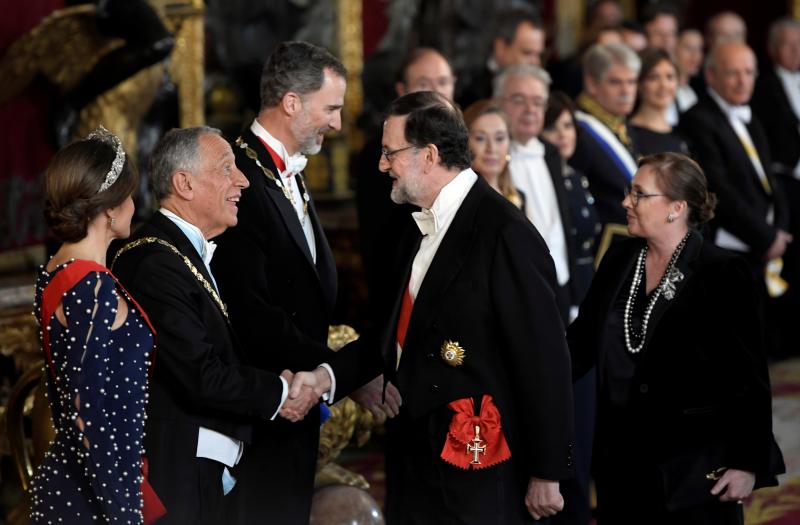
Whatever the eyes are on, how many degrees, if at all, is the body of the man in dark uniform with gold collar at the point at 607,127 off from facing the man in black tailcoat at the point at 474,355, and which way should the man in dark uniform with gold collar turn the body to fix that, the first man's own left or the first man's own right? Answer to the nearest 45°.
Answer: approximately 45° to the first man's own right

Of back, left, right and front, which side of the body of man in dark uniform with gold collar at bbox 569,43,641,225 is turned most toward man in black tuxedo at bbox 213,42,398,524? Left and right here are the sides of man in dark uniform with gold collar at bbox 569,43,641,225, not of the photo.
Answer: right

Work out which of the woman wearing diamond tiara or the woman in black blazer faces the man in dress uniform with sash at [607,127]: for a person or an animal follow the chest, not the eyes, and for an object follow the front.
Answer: the woman wearing diamond tiara

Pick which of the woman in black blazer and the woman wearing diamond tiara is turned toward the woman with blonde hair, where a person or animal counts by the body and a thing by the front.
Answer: the woman wearing diamond tiara

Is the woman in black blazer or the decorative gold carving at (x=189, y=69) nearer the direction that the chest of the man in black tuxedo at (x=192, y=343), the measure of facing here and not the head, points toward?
the woman in black blazer

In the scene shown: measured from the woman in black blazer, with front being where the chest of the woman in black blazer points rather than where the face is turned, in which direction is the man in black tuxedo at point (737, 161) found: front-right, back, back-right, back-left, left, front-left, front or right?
back-right

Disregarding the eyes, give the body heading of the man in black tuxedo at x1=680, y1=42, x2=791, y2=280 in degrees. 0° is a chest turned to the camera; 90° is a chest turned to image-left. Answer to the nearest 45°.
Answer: approximately 315°

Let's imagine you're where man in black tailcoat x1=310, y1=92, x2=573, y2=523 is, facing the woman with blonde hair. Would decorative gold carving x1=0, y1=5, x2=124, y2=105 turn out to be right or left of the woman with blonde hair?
left

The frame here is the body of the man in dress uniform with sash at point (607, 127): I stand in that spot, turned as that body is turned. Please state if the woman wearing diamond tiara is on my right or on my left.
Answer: on my right

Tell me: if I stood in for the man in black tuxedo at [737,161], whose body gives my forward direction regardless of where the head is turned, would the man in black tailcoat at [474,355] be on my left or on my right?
on my right

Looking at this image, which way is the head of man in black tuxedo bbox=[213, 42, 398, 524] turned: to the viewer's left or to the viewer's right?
to the viewer's right

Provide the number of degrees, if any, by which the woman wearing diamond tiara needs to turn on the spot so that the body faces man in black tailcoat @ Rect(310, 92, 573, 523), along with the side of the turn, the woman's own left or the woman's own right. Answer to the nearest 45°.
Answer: approximately 45° to the woman's own right

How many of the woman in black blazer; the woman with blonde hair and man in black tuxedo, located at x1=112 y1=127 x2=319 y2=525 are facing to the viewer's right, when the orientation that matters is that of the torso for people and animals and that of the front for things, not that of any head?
1

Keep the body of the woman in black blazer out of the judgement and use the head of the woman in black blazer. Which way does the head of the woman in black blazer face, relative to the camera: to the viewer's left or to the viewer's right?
to the viewer's left

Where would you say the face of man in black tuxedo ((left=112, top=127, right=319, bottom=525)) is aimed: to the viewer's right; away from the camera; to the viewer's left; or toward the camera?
to the viewer's right

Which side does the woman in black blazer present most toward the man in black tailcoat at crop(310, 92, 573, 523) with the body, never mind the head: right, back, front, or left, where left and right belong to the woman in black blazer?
front

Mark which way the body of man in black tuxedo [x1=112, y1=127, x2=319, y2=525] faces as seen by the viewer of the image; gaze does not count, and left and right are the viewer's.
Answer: facing to the right of the viewer

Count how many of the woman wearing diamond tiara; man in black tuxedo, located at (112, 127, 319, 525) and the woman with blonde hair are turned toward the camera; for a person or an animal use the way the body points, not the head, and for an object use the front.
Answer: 1
